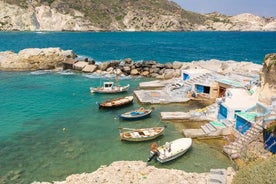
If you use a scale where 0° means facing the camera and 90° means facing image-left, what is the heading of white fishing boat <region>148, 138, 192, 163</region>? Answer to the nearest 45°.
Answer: approximately 225°

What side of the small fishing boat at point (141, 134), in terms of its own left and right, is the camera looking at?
right

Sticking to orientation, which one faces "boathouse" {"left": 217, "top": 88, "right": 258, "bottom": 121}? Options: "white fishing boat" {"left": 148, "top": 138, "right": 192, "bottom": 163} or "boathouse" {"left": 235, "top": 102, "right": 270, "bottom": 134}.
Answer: the white fishing boat

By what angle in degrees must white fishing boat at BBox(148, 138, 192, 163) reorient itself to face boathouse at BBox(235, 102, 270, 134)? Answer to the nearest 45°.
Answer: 0° — it already faces it

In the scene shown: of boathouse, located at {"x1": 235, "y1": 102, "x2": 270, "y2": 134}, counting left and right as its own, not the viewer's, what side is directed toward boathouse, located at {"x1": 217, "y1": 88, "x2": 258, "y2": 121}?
right

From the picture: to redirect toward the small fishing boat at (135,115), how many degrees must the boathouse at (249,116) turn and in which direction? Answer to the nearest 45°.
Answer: approximately 45° to its right

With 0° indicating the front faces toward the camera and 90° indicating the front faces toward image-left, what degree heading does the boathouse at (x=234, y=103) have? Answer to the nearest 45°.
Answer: approximately 45°

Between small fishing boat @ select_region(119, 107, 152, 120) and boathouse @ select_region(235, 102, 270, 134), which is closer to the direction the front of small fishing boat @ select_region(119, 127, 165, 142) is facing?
the boathouse

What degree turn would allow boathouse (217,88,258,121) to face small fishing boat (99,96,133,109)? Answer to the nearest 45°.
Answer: approximately 45° to its right

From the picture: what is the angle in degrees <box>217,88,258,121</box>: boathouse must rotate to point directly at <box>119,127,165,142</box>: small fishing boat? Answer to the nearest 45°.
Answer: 0° — it already faces it

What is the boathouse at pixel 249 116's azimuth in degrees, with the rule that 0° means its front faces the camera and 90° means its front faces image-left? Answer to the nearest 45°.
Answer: approximately 45°

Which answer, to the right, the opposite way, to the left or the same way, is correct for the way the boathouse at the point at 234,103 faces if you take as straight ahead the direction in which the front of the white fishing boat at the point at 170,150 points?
the opposite way
